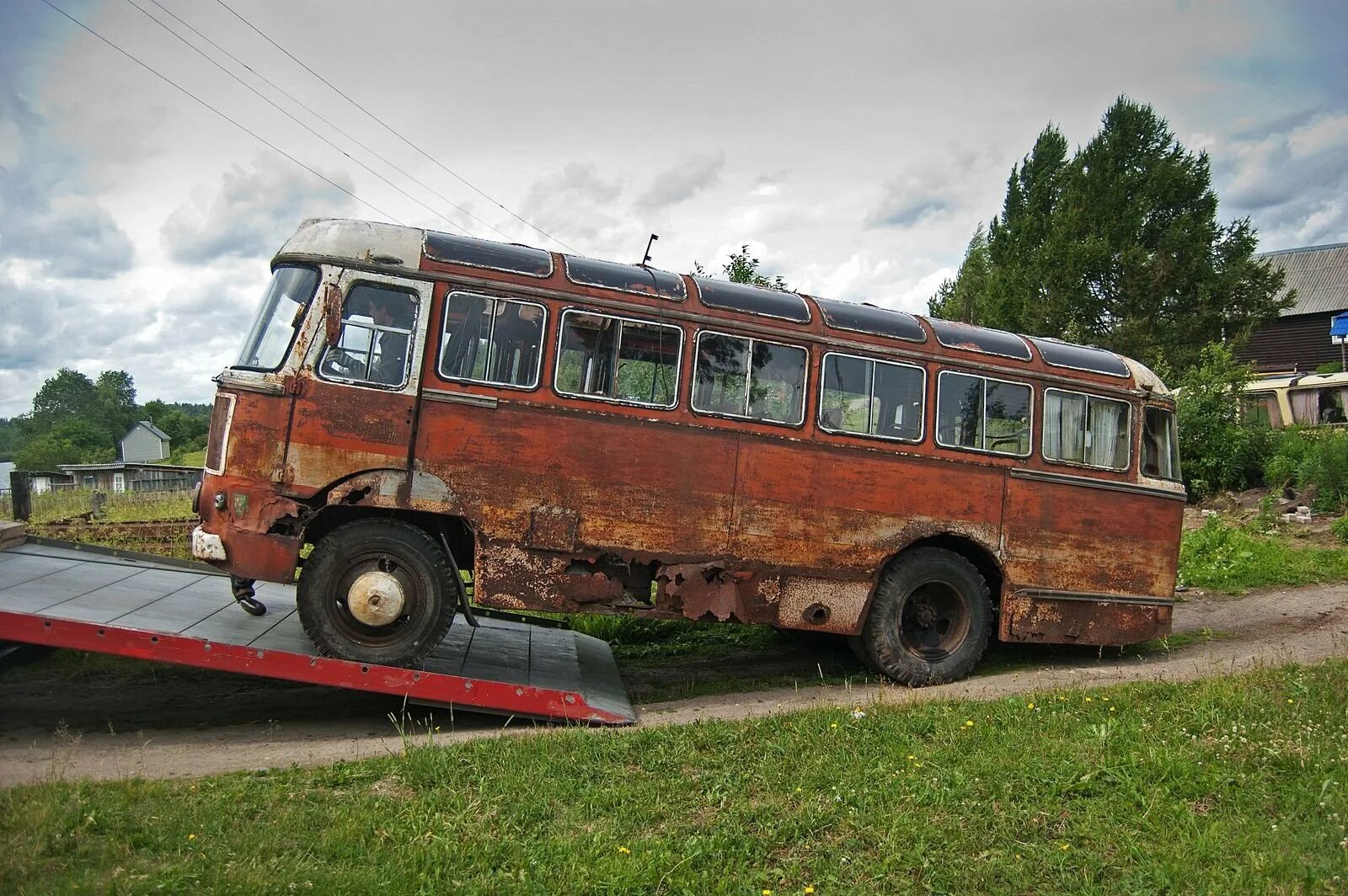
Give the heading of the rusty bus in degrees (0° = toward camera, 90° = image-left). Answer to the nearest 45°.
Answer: approximately 90°
